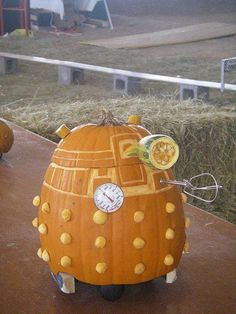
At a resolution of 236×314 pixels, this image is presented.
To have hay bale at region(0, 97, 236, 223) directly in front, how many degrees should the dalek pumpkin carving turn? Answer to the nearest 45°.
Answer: approximately 135° to its left

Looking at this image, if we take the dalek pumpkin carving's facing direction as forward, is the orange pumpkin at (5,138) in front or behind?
behind

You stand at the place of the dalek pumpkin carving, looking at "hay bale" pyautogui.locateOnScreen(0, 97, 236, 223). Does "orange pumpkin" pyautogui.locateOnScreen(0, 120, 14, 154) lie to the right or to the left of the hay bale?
left

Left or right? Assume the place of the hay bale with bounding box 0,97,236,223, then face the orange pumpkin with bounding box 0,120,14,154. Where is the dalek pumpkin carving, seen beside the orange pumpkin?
left

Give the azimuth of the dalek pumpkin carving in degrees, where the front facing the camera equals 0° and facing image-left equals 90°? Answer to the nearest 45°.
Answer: approximately 315°
